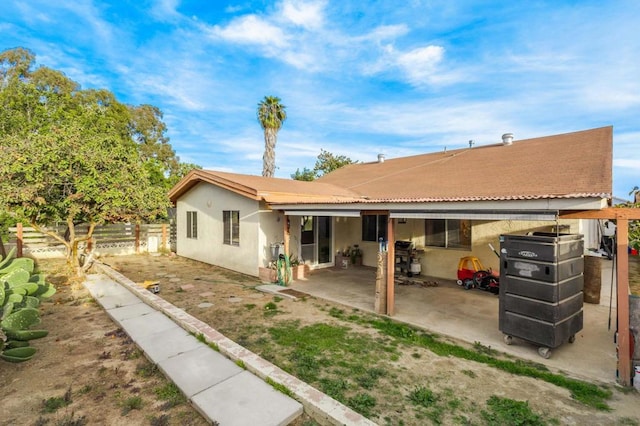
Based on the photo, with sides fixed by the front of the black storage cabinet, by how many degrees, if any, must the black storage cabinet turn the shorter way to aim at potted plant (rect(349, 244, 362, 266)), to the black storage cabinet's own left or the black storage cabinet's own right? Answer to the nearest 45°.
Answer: approximately 90° to the black storage cabinet's own right

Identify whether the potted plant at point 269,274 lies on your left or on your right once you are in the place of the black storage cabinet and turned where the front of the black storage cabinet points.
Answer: on your right

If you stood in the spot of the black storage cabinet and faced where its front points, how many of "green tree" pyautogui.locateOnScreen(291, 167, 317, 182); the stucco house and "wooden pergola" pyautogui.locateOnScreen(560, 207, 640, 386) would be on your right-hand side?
2

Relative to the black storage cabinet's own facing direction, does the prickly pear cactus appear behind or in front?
in front

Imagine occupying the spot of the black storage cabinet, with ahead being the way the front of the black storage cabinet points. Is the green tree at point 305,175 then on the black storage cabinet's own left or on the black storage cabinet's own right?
on the black storage cabinet's own right

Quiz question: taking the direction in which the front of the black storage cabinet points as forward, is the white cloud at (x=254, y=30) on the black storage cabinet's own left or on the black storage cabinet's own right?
on the black storage cabinet's own right

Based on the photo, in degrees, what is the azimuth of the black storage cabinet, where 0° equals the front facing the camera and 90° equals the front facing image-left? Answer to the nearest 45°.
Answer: approximately 45°
